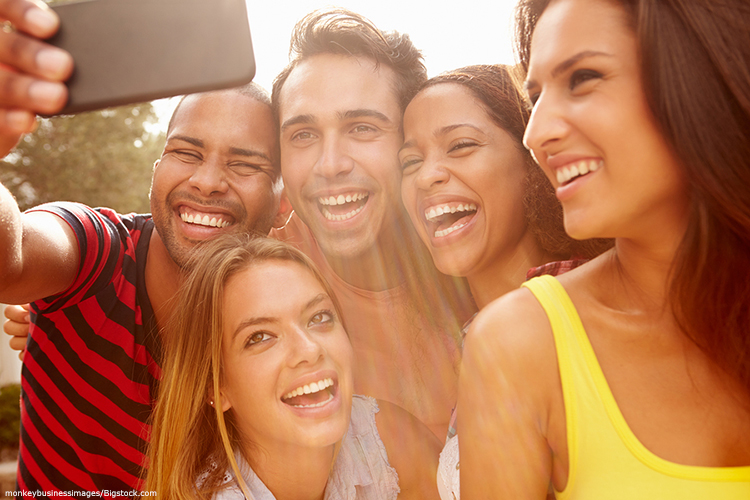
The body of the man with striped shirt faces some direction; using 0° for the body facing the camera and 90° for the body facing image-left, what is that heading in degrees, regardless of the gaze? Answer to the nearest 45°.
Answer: approximately 0°

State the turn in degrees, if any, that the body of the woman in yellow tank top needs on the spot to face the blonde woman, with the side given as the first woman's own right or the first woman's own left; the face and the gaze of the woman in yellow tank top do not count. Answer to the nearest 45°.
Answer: approximately 90° to the first woman's own right

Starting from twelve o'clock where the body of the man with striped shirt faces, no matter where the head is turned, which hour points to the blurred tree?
The blurred tree is roughly at 6 o'clock from the man with striped shirt.

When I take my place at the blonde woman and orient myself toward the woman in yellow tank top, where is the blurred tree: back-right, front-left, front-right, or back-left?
back-left

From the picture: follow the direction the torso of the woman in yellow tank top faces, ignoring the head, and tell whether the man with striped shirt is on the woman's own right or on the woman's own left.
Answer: on the woman's own right

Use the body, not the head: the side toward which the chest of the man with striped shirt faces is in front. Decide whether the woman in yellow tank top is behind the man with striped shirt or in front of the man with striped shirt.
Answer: in front

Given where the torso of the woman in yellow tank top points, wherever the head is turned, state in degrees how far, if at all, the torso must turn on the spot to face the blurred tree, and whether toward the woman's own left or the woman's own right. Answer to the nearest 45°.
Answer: approximately 135° to the woman's own right

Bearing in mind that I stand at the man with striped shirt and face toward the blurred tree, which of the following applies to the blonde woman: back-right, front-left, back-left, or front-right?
back-right

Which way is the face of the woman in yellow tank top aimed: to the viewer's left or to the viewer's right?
to the viewer's left
